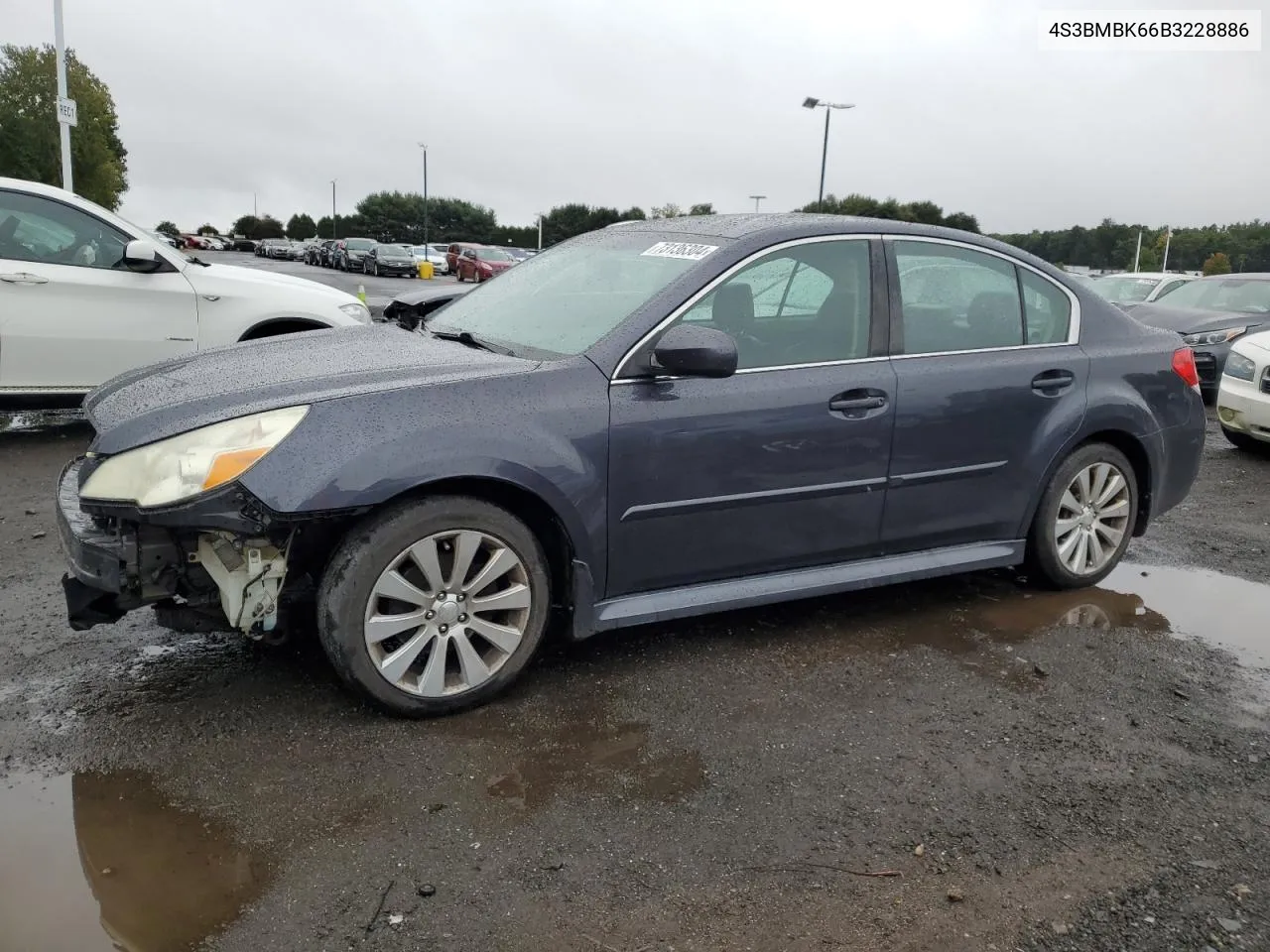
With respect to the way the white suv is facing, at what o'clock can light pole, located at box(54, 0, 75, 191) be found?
The light pole is roughly at 9 o'clock from the white suv.

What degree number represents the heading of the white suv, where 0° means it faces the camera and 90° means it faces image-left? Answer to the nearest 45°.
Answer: approximately 270°

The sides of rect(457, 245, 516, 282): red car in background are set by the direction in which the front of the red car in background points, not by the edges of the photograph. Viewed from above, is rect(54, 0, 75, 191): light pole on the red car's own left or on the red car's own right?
on the red car's own right

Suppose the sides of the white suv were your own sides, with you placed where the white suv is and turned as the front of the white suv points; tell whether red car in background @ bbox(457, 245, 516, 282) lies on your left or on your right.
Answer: on your left

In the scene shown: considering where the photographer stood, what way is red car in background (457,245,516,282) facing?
facing the viewer and to the right of the viewer

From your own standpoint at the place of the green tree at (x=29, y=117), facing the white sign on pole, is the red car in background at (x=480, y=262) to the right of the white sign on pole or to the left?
left

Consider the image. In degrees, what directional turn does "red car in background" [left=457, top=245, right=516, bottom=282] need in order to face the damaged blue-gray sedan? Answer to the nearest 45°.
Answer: approximately 45° to its right

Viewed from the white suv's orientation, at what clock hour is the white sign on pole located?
The white sign on pole is roughly at 9 o'clock from the white suv.

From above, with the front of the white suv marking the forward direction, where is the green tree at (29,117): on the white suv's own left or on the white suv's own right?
on the white suv's own left

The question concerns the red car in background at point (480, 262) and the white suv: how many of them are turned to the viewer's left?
0

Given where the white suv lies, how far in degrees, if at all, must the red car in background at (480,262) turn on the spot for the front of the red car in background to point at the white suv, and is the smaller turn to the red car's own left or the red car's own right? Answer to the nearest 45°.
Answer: approximately 45° to the red car's own right

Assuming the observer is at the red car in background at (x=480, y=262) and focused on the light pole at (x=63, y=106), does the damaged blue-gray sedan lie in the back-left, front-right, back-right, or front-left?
front-left
